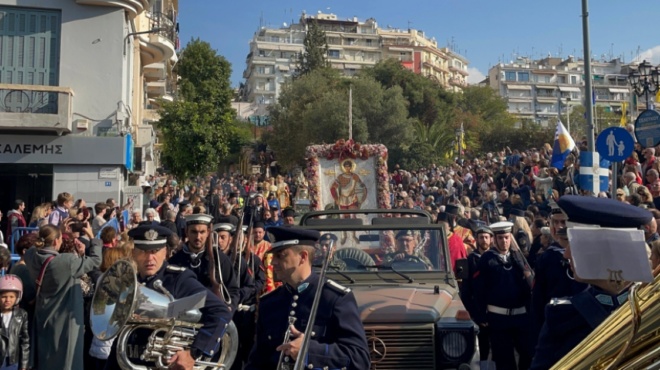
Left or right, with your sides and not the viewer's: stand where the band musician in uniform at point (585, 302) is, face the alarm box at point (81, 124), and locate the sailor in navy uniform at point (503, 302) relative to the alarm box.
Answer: right

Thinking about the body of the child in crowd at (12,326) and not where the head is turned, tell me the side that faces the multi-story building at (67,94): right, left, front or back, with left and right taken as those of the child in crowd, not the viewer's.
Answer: back

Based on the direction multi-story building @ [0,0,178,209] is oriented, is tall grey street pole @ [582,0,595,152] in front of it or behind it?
in front

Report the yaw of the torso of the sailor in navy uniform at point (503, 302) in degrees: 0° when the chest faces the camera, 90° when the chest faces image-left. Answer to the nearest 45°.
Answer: approximately 0°

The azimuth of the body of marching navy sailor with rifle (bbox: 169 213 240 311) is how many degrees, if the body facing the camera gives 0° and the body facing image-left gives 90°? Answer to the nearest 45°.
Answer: approximately 0°

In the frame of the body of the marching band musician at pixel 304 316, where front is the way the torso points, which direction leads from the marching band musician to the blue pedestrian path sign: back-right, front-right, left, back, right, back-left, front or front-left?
back
